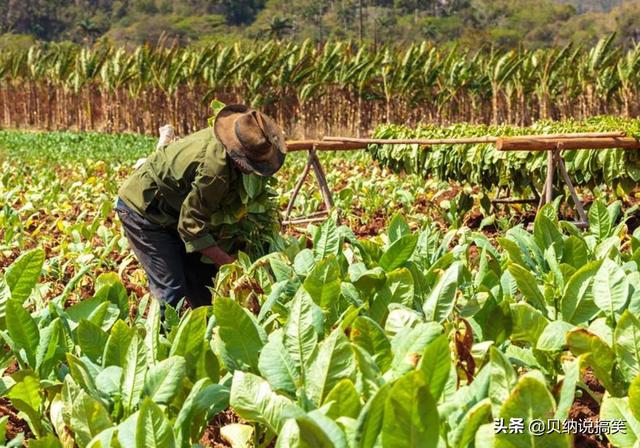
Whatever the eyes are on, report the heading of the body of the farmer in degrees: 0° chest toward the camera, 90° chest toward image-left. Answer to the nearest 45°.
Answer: approximately 270°
